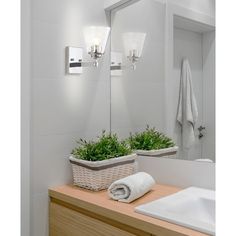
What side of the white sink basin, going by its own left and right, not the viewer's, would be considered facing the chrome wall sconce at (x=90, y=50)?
right

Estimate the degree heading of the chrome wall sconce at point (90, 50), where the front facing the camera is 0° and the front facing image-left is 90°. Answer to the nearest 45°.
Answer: approximately 315°

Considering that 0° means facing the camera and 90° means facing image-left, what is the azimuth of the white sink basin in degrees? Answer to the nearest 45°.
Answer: approximately 45°

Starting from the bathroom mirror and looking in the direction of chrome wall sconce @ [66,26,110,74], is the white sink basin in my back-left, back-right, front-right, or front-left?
back-left

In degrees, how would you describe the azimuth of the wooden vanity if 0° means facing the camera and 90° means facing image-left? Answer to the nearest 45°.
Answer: approximately 45°
